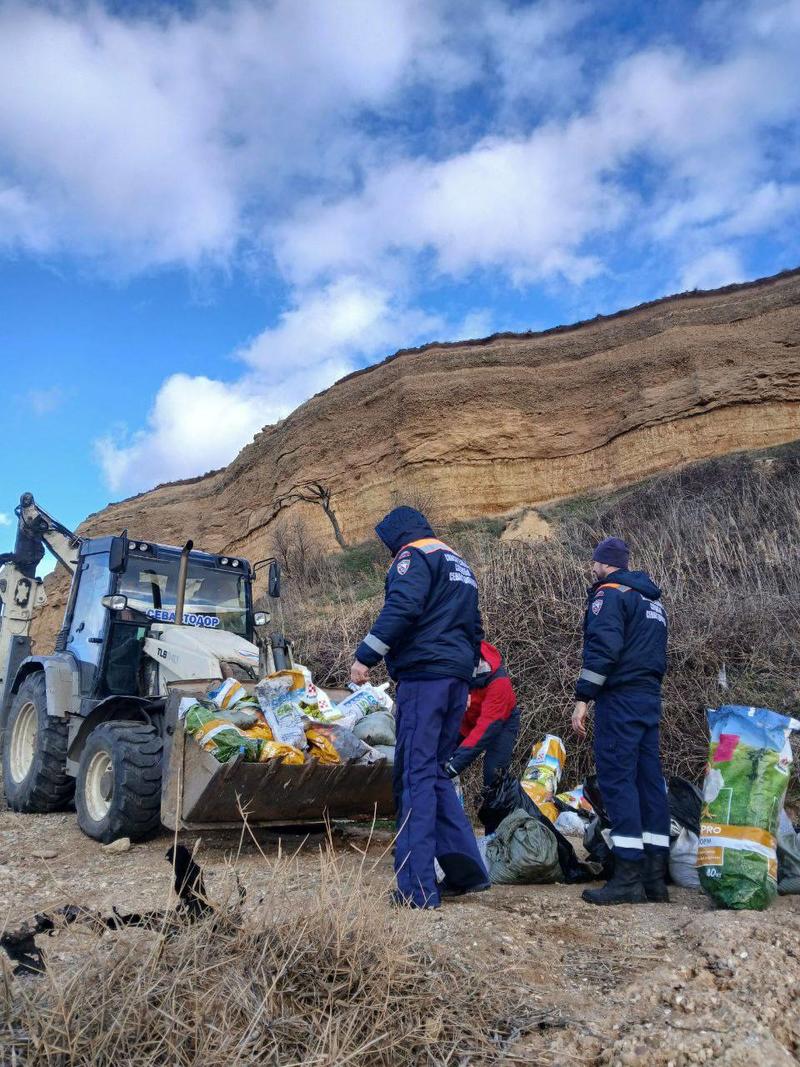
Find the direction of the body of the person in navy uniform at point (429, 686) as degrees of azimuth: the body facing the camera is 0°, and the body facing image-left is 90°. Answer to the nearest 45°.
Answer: approximately 135°

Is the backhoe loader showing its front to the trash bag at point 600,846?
yes

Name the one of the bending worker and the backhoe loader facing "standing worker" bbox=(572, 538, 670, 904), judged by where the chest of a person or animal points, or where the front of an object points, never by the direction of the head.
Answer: the backhoe loader

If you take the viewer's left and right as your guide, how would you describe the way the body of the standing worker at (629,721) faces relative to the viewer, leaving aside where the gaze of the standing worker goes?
facing away from the viewer and to the left of the viewer

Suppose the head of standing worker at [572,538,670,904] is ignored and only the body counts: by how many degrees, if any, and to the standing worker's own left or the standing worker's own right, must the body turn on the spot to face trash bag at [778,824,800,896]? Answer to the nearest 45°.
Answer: approximately 135° to the standing worker's own right

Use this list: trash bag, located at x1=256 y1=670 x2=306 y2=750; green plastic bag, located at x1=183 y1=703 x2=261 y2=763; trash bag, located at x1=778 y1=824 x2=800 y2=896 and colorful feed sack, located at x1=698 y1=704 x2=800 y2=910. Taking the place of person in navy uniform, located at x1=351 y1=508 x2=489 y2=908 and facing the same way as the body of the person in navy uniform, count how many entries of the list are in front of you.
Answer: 2

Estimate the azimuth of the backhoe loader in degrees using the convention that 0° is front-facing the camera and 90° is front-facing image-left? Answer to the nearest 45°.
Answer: approximately 315°

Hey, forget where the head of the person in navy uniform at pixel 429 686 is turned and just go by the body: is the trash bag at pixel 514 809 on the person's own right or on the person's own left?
on the person's own right

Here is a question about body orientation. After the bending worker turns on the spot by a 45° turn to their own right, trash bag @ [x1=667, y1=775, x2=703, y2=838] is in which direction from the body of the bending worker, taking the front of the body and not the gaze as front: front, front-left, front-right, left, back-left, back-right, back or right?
back

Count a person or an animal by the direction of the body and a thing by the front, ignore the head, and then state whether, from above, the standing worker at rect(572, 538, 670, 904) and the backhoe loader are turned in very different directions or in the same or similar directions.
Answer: very different directions

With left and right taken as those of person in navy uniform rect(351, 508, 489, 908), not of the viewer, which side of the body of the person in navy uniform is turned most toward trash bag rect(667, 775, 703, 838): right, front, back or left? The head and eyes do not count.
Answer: right
